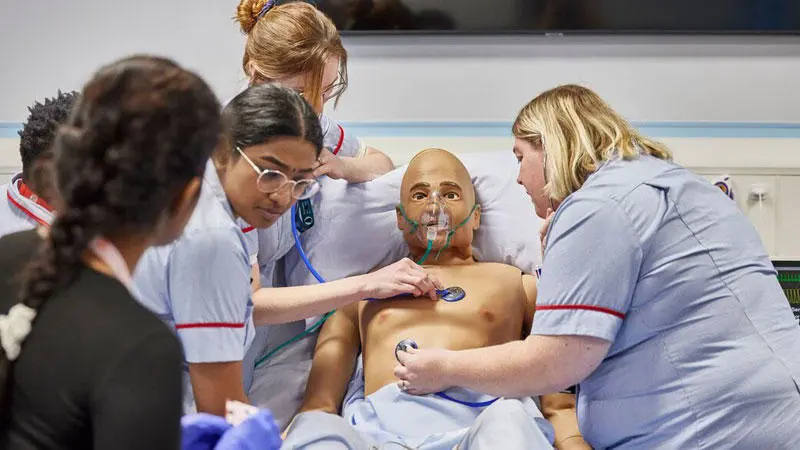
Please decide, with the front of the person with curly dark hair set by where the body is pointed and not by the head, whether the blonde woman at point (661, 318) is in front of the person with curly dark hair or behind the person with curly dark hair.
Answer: in front

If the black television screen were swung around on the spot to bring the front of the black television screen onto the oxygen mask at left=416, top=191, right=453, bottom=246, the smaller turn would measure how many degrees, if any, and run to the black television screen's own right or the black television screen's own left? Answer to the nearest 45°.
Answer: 0° — it already faces it

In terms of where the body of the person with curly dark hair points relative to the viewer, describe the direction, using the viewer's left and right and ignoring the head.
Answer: facing to the right of the viewer

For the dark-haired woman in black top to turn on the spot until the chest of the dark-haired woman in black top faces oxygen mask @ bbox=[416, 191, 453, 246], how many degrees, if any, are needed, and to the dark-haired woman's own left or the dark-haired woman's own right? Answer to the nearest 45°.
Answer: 0° — they already face it

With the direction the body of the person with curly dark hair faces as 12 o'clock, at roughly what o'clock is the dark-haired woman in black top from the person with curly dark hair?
The dark-haired woman in black top is roughly at 3 o'clock from the person with curly dark hair.

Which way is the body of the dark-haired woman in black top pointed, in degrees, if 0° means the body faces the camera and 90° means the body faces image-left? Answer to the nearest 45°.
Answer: approximately 225°

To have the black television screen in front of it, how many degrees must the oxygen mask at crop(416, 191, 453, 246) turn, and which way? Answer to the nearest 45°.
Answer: approximately 135° to its left

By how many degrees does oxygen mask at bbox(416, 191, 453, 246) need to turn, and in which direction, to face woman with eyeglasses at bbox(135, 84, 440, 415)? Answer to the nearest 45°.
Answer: approximately 45° to its right

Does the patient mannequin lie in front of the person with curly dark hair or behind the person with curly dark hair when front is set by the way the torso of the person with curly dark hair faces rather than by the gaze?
in front

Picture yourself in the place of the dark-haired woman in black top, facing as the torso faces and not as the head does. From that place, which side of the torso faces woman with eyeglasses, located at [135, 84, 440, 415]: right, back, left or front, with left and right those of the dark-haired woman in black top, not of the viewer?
front

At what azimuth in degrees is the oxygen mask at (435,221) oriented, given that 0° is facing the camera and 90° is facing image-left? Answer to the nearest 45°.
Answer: approximately 0°

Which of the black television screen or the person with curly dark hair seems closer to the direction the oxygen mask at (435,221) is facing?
the person with curly dark hair

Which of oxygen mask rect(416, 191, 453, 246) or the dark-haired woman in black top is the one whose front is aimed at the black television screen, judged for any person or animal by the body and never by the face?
the dark-haired woman in black top

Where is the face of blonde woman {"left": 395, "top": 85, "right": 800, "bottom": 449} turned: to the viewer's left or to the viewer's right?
to the viewer's left

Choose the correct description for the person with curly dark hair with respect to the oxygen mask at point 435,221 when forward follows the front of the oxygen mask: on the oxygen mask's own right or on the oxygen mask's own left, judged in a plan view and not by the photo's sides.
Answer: on the oxygen mask's own right
